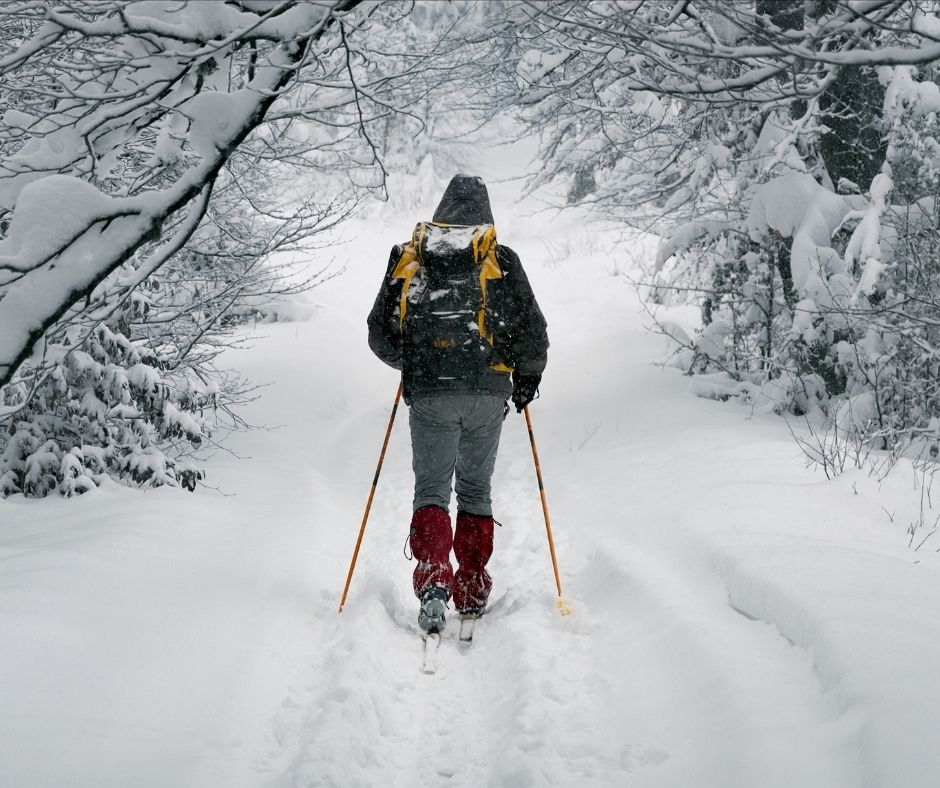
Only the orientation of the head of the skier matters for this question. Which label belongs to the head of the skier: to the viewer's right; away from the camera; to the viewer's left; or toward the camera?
away from the camera

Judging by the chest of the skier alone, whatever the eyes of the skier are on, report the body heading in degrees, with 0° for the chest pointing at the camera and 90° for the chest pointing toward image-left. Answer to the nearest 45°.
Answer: approximately 180°
